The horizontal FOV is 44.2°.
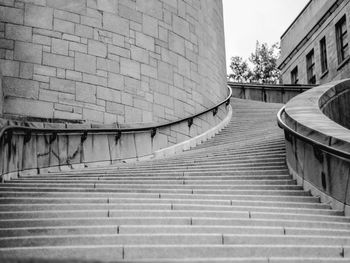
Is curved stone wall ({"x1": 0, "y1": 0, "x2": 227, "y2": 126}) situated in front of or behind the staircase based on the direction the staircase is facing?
behind

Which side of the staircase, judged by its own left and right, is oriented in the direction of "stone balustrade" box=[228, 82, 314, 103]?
back

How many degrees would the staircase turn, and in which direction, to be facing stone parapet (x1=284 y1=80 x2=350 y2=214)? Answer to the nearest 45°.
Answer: approximately 135° to its left

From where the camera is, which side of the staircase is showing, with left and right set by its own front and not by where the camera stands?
front

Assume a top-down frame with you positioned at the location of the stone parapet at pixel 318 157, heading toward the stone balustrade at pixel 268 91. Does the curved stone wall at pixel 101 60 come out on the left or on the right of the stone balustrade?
left
